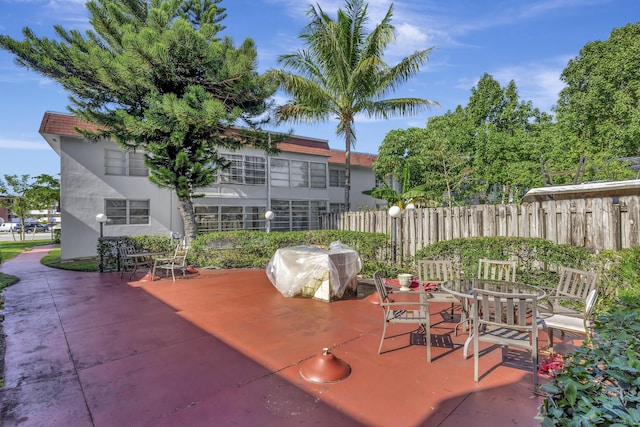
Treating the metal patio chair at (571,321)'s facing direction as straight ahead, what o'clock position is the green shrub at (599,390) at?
The green shrub is roughly at 9 o'clock from the metal patio chair.

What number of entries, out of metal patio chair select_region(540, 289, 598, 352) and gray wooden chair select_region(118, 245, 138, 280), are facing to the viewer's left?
1

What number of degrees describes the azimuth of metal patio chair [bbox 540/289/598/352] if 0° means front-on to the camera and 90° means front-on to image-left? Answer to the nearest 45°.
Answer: approximately 90°

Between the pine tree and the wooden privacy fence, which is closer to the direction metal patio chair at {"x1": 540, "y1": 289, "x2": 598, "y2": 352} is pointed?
the pine tree

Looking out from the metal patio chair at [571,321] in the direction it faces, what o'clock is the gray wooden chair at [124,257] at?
The gray wooden chair is roughly at 12 o'clock from the metal patio chair.

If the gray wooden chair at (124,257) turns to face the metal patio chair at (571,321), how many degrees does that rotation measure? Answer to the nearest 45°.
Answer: approximately 90° to its right

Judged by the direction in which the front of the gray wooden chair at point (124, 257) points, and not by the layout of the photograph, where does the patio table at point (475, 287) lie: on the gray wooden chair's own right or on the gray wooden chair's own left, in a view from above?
on the gray wooden chair's own right

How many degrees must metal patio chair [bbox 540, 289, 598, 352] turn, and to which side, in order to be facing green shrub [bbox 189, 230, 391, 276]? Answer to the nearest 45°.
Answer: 0° — it already faces it

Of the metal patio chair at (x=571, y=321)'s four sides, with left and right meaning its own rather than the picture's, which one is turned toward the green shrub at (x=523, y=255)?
right

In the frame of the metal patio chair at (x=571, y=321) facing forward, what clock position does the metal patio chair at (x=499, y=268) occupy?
the metal patio chair at (x=499, y=268) is roughly at 2 o'clock from the metal patio chair at (x=571, y=321).

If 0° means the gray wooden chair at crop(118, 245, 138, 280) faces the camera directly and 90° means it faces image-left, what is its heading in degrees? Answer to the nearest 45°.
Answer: approximately 225°

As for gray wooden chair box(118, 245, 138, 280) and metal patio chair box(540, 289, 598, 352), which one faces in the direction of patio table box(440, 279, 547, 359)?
the metal patio chair
